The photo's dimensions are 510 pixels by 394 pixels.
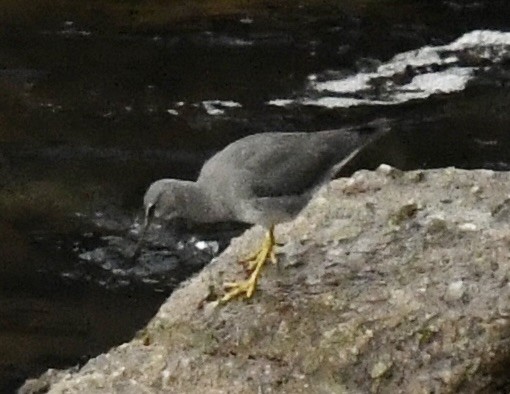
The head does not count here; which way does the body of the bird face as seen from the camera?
to the viewer's left
